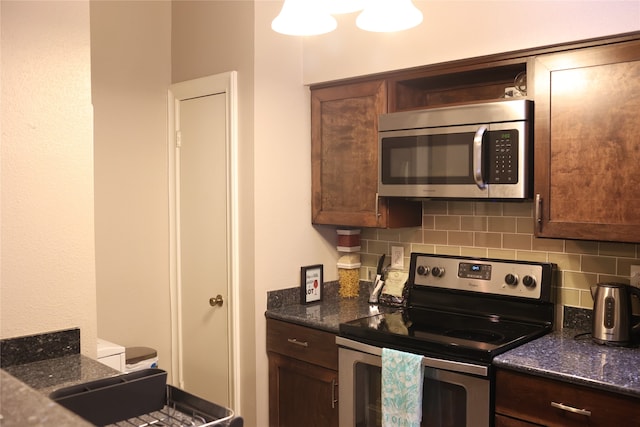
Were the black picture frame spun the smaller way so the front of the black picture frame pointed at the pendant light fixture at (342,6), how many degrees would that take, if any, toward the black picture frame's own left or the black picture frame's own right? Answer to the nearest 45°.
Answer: approximately 45° to the black picture frame's own right

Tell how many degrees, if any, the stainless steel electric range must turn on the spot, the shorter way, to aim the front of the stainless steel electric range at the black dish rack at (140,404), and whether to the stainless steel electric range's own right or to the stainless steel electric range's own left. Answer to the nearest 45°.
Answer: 0° — it already faces it
